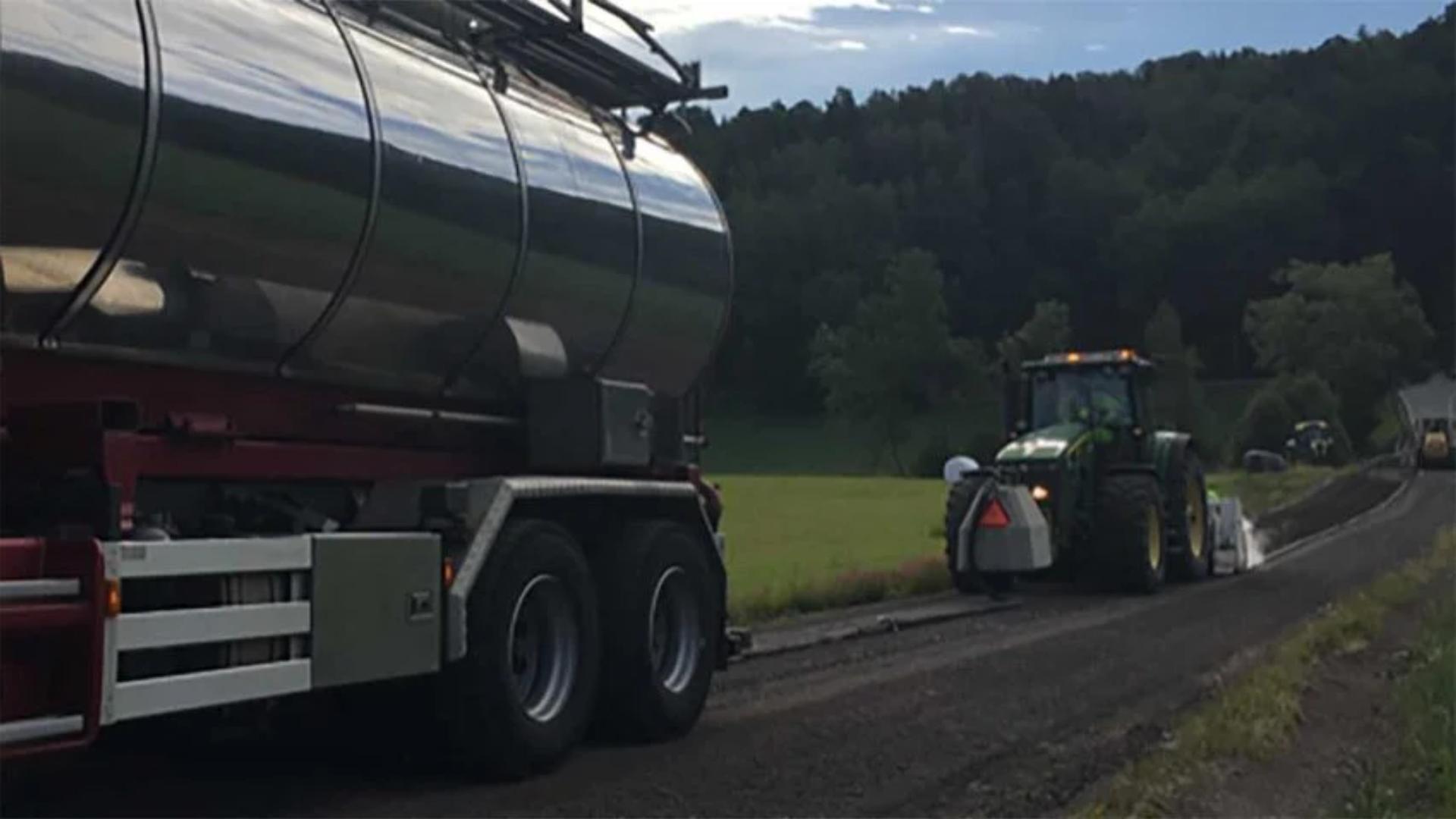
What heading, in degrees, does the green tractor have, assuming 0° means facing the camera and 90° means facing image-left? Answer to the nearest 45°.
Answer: approximately 45°
